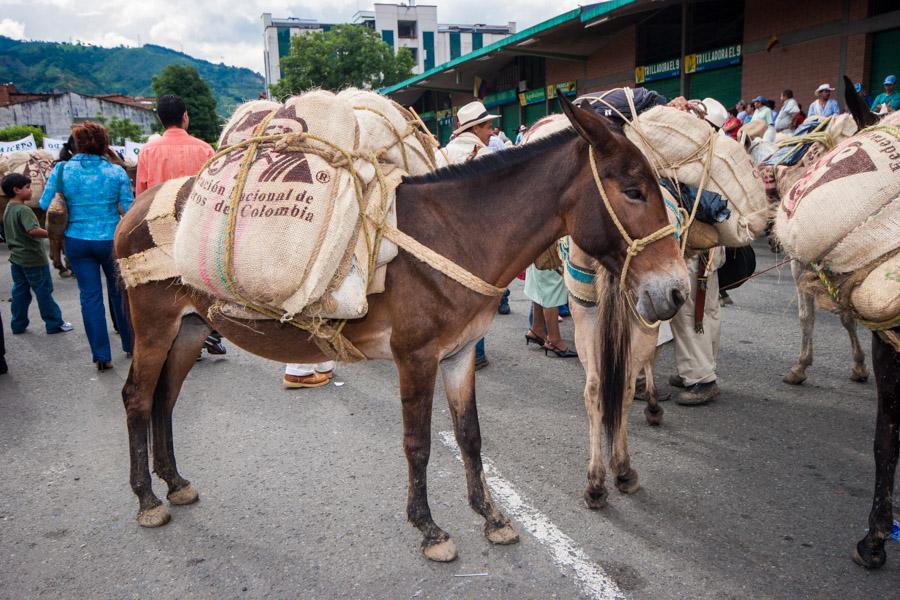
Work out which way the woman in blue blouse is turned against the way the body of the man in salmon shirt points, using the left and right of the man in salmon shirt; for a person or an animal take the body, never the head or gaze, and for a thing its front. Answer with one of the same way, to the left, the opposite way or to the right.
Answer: the same way

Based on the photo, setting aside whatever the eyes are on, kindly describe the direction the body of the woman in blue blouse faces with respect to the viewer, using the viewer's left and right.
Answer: facing away from the viewer

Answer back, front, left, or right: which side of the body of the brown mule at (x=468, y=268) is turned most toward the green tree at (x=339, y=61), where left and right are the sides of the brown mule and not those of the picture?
left

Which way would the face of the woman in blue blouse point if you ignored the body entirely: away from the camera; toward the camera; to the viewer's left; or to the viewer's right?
away from the camera

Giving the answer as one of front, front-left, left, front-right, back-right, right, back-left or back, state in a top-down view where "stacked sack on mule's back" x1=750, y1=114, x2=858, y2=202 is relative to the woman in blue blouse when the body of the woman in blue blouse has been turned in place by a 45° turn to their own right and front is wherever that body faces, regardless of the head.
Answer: right

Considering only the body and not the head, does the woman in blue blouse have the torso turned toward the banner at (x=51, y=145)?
yes

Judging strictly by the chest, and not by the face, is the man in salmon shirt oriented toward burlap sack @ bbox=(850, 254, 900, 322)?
no

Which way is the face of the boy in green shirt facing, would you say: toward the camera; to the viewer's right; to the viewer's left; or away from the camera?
to the viewer's right

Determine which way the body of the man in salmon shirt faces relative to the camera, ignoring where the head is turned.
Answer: away from the camera

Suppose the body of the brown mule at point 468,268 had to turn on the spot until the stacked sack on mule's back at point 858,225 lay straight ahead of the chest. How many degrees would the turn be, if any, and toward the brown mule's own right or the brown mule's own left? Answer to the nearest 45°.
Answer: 0° — it already faces it

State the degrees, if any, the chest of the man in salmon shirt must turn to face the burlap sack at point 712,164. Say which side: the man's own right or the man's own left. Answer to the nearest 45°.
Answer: approximately 135° to the man's own right

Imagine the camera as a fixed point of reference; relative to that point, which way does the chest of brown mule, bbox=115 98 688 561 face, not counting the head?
to the viewer's right

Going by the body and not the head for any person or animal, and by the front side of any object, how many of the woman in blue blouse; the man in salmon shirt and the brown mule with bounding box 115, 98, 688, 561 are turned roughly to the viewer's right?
1

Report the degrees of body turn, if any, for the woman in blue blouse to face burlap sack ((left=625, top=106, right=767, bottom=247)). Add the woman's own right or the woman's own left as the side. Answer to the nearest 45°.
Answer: approximately 135° to the woman's own right

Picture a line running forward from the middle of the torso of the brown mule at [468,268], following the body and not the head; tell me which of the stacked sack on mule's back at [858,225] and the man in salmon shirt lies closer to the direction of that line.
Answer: the stacked sack on mule's back

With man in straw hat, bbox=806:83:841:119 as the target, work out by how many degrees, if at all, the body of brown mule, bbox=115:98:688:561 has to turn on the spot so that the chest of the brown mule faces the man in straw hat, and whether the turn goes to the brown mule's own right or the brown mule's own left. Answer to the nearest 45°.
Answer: approximately 45° to the brown mule's own left
